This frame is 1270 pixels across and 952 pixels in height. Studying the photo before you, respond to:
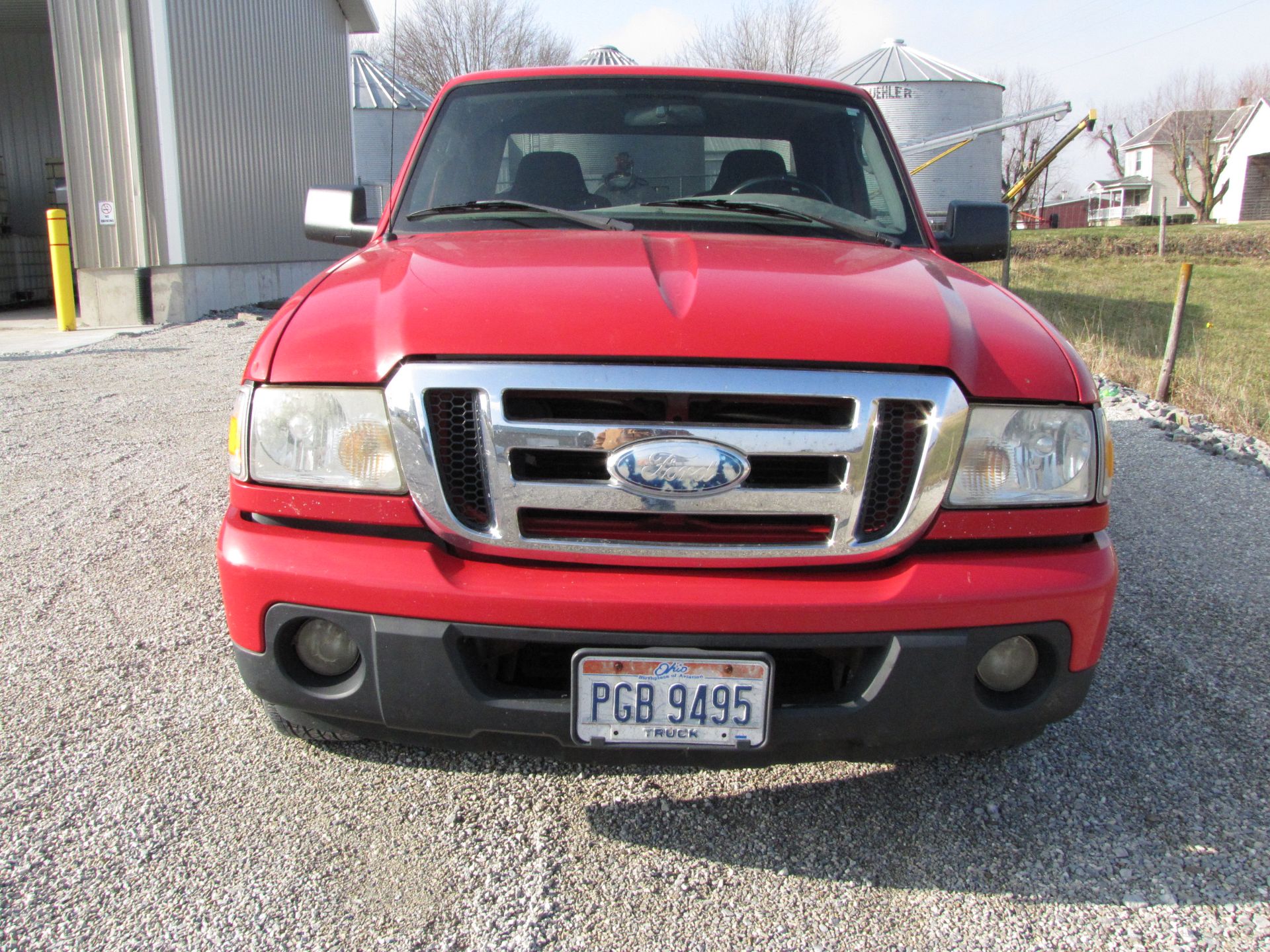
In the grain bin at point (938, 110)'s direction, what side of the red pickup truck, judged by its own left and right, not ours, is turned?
back

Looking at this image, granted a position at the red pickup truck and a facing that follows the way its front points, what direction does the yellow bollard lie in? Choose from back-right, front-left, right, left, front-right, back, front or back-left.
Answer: back-right

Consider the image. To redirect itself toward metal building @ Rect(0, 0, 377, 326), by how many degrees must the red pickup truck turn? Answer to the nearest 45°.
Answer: approximately 135° to its right

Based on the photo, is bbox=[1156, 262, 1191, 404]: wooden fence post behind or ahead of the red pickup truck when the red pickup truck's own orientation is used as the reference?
behind

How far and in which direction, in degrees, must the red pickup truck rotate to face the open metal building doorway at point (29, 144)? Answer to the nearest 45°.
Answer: approximately 135° to its right

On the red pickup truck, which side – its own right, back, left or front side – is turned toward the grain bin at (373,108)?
back

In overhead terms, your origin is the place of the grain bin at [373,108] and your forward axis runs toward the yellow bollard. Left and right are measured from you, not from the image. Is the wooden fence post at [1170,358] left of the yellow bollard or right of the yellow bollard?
left

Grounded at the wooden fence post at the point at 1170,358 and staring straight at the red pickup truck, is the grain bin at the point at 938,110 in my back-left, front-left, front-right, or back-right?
back-right

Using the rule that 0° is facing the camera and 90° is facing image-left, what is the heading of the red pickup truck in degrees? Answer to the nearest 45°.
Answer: approximately 0°
